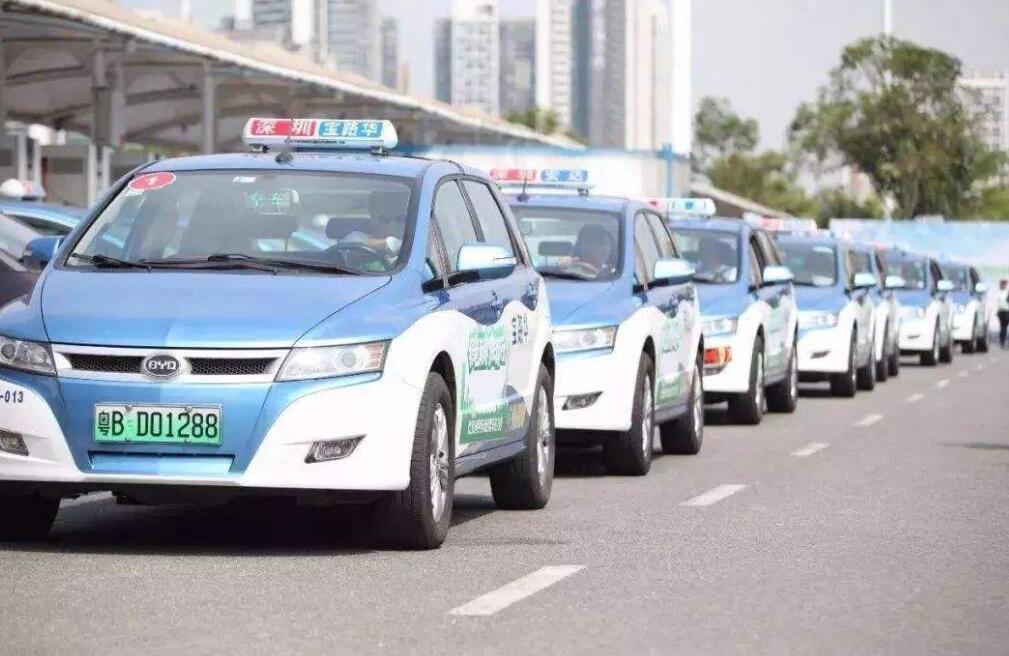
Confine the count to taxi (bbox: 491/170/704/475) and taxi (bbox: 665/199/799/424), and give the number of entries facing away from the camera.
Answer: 0

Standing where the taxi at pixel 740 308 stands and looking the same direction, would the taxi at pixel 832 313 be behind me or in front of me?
behind

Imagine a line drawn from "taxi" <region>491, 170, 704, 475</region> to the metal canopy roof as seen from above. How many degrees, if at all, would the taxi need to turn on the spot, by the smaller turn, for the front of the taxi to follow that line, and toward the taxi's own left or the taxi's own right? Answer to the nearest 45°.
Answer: approximately 135° to the taxi's own right

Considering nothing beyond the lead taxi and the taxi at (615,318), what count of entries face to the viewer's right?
0

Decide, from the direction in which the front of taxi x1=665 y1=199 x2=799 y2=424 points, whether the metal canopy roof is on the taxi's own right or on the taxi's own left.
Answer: on the taxi's own right

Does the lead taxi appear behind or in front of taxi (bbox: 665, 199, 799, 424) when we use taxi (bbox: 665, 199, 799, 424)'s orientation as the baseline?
in front

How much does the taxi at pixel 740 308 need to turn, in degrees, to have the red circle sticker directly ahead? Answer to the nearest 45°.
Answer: approximately 45° to its left

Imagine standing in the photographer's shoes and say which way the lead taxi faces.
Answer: facing the viewer and to the left of the viewer
